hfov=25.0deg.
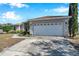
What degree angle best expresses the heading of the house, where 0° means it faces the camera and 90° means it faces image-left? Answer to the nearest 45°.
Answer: approximately 0°

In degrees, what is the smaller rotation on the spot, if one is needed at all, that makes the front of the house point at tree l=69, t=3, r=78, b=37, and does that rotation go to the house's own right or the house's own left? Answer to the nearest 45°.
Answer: approximately 90° to the house's own left
